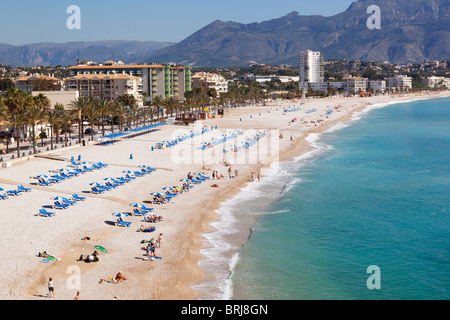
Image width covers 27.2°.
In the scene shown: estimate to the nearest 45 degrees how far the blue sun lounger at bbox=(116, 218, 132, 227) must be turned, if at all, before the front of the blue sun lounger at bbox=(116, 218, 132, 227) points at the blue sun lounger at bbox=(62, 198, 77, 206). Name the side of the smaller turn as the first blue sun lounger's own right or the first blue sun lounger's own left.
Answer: approximately 180°

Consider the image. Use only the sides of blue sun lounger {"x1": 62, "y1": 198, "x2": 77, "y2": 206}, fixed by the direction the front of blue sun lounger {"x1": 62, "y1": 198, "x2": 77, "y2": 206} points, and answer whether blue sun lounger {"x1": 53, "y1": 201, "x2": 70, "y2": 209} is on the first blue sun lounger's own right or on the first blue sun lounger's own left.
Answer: on the first blue sun lounger's own right

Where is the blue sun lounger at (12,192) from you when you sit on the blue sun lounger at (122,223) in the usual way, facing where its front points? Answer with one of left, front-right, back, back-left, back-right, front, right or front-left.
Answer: back

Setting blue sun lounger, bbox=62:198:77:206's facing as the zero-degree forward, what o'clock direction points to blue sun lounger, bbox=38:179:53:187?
blue sun lounger, bbox=38:179:53:187 is roughly at 7 o'clock from blue sun lounger, bbox=62:198:77:206.

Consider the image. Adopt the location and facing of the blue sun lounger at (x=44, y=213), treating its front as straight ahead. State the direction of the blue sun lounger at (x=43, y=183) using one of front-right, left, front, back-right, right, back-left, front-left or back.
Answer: back-left

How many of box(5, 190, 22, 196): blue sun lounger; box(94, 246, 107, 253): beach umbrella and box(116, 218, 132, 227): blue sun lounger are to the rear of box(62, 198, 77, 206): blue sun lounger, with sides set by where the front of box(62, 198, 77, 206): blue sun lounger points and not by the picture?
1

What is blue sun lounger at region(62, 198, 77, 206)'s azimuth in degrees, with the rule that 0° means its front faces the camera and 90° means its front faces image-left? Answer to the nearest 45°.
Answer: approximately 315°

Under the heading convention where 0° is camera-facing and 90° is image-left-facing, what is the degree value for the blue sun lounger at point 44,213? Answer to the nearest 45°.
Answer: approximately 315°

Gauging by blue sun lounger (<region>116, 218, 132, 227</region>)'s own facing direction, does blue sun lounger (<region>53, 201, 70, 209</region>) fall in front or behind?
behind

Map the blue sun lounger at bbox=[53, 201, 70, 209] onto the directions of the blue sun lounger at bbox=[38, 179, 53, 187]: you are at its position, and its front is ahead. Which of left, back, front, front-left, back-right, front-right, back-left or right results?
front-right

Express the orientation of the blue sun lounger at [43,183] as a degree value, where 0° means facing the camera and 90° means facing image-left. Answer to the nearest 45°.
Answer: approximately 315°
